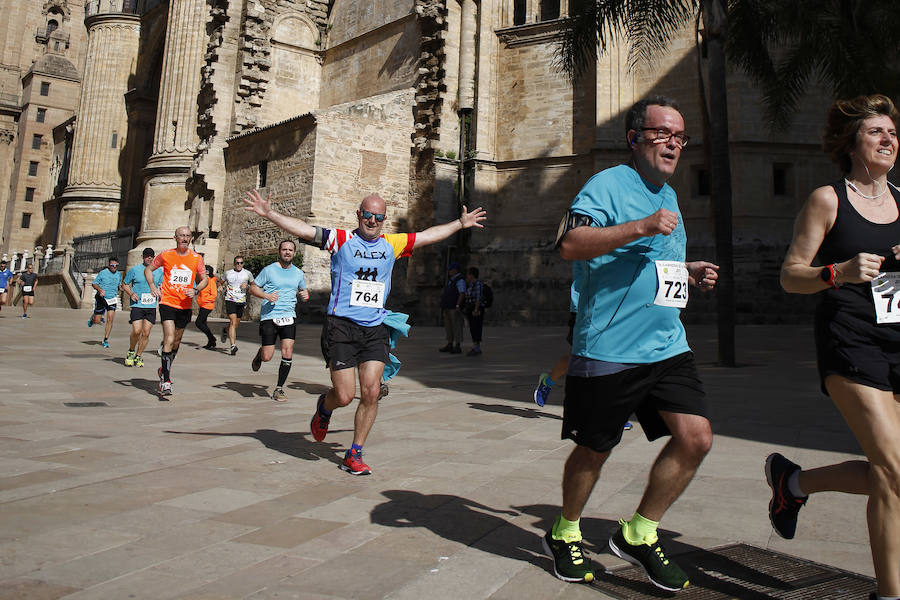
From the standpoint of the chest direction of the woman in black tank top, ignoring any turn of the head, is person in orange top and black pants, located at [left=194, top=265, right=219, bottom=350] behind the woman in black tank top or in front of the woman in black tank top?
behind

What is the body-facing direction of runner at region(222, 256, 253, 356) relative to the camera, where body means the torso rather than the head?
toward the camera

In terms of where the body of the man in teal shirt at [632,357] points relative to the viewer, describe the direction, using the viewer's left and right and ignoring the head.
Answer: facing the viewer and to the right of the viewer

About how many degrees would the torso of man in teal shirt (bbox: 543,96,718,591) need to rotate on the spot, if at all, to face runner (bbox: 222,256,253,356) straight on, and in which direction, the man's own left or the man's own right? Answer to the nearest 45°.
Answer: approximately 180°

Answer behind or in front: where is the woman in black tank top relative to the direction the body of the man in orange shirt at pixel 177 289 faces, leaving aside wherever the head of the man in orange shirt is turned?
in front

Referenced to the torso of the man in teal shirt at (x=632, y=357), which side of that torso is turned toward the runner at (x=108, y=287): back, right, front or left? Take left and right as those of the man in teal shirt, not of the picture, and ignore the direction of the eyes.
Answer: back

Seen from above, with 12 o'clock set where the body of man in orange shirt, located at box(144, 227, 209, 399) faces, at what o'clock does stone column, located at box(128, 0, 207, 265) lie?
The stone column is roughly at 6 o'clock from the man in orange shirt.

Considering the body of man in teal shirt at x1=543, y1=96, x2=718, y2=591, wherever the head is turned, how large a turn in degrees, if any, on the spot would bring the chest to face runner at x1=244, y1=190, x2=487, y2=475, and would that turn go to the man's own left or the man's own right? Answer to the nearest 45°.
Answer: approximately 180°

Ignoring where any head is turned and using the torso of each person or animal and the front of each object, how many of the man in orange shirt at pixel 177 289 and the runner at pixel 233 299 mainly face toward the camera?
2

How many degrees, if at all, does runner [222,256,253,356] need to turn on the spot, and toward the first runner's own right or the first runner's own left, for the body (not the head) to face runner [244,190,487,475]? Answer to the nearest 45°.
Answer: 0° — they already face them

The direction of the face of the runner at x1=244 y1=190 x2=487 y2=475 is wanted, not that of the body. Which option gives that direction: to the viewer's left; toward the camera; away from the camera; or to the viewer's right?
toward the camera

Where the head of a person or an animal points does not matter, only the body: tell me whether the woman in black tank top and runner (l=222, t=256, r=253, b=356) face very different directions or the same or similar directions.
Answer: same or similar directions

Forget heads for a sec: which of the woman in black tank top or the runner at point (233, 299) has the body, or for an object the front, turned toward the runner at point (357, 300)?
the runner at point (233, 299)

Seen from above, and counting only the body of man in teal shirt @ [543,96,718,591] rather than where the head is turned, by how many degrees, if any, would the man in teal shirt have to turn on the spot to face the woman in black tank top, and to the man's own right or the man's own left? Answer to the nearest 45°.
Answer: approximately 45° to the man's own left

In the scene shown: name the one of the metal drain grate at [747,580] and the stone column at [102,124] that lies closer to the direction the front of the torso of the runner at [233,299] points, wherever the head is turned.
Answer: the metal drain grate

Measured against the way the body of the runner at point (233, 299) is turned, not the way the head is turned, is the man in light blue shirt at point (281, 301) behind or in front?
in front

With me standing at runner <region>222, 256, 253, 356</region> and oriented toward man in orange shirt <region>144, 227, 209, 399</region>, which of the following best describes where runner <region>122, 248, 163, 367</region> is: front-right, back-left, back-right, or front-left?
front-right
